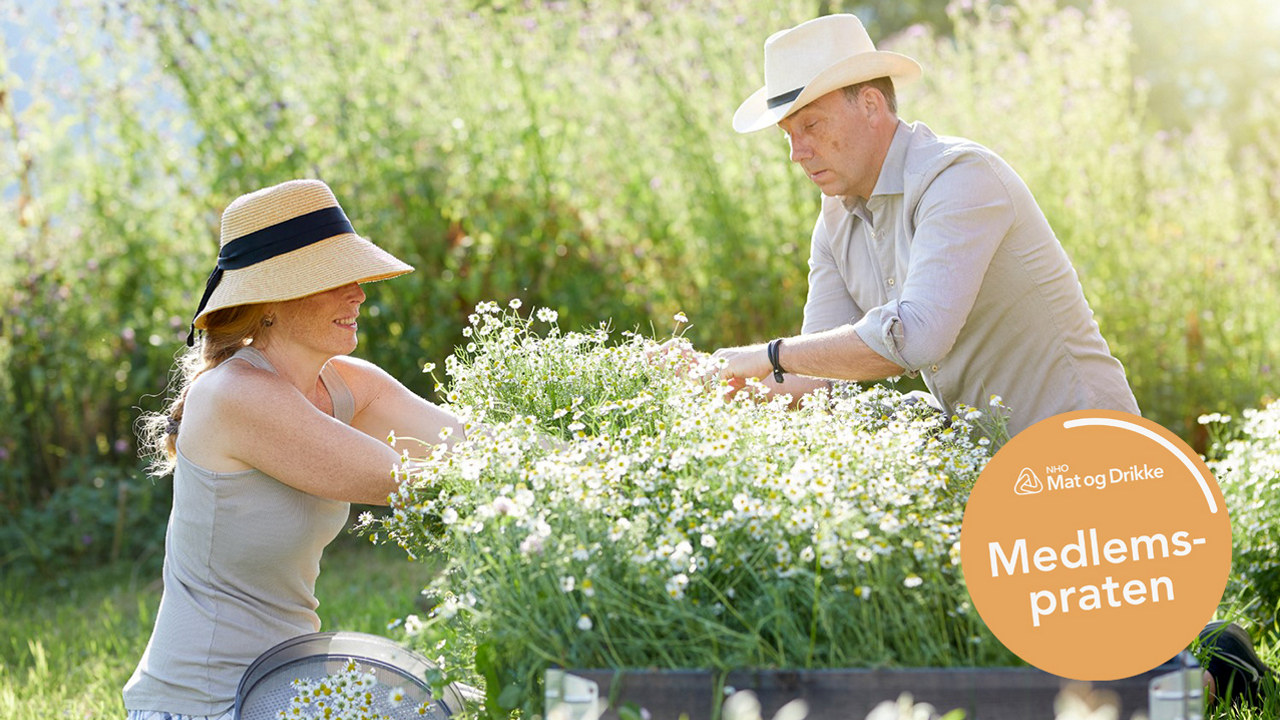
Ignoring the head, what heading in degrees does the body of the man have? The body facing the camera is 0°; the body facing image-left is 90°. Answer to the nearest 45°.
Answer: approximately 45°

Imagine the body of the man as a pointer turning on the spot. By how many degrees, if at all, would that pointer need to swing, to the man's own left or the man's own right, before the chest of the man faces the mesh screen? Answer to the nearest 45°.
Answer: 0° — they already face it

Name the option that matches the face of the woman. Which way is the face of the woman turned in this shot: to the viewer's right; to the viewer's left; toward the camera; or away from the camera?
to the viewer's right

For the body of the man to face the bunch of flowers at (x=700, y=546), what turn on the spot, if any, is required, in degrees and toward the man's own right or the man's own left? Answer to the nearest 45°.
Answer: approximately 45° to the man's own left
